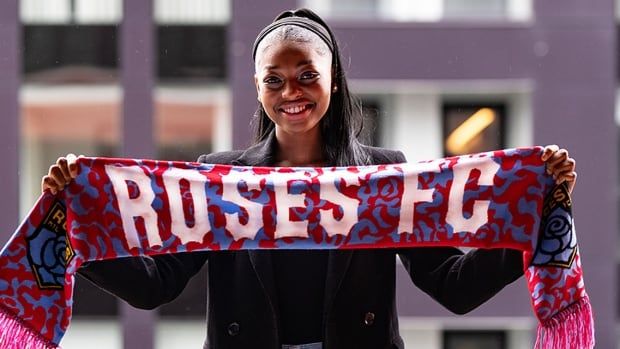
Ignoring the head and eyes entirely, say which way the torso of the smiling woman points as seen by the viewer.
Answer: toward the camera

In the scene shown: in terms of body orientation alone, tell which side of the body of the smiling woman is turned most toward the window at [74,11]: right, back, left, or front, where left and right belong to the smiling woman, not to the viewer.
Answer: back

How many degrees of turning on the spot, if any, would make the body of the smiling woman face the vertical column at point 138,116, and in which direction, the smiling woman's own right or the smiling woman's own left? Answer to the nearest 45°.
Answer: approximately 180°

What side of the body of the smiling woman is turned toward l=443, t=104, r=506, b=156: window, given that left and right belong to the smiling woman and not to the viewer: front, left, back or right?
back

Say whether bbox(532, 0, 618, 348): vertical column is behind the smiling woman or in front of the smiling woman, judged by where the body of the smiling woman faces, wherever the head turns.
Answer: behind

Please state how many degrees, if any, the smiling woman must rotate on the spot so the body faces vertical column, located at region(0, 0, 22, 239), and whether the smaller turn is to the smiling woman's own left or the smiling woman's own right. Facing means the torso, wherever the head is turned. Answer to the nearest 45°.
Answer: approximately 135° to the smiling woman's own right

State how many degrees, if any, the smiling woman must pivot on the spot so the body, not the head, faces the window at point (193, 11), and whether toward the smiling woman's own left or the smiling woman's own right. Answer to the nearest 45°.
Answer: approximately 180°
